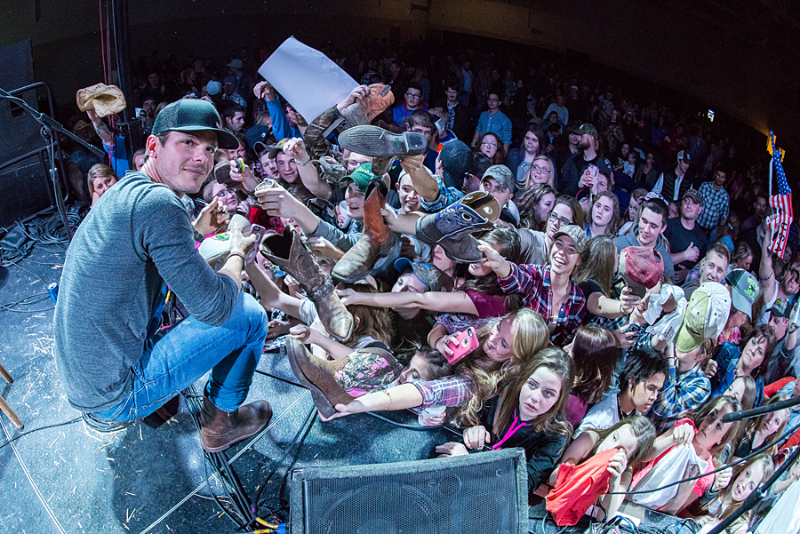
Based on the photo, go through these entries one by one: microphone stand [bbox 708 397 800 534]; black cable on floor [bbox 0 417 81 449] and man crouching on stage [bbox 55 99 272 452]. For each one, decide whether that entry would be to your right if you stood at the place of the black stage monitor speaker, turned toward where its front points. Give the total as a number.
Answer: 2

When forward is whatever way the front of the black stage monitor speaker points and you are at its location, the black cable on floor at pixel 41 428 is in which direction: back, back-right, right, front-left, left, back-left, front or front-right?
right

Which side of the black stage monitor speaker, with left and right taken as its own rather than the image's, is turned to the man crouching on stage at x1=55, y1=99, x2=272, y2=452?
right

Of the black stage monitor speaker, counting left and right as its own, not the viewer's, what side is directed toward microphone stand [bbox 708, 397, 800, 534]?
left

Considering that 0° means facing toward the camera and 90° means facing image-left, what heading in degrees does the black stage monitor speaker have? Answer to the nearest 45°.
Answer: approximately 0°
